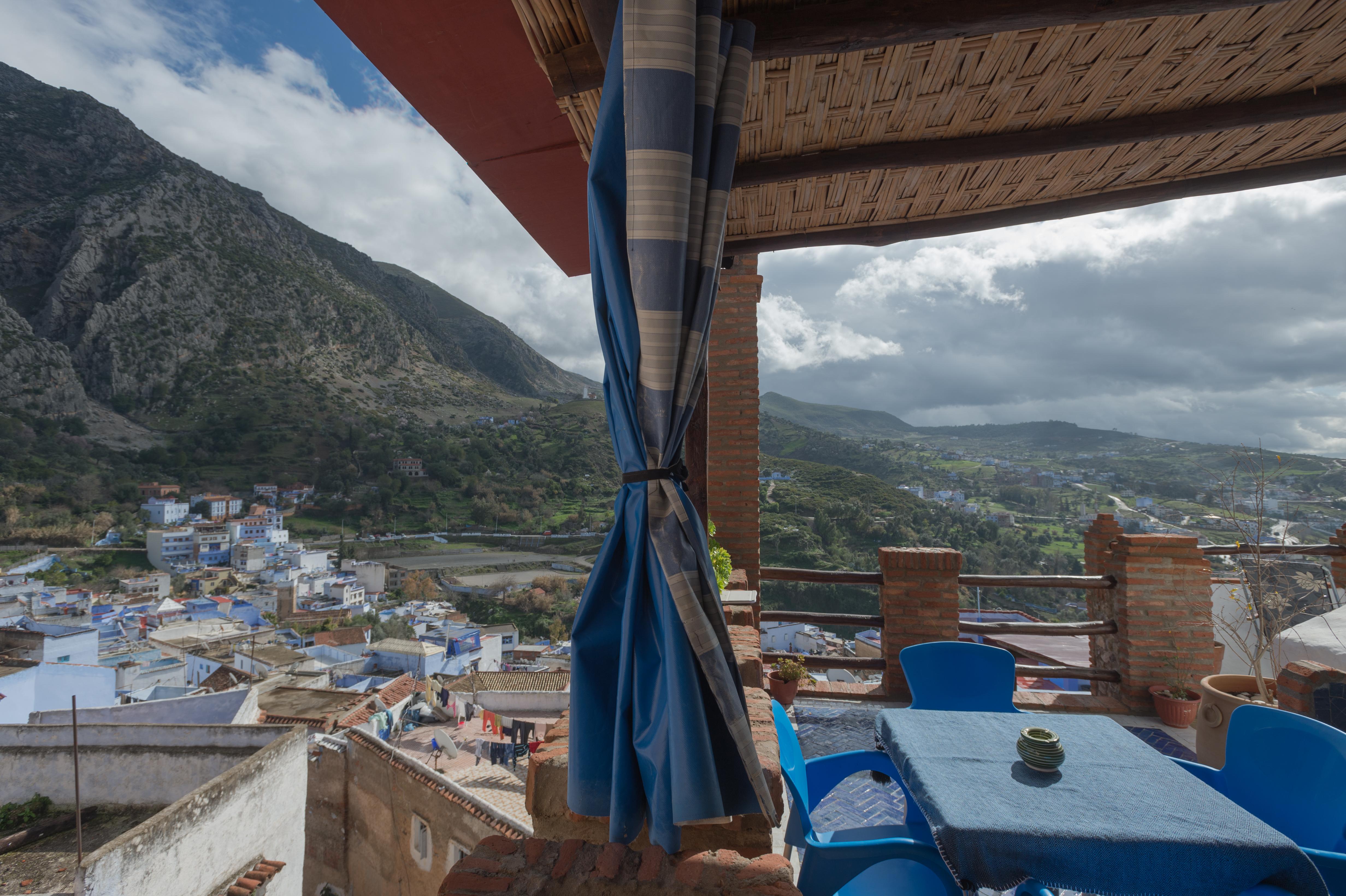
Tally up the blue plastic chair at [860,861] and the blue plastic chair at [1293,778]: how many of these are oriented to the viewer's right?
1

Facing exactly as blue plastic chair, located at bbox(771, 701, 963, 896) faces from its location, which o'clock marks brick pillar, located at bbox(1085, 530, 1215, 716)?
The brick pillar is roughly at 10 o'clock from the blue plastic chair.

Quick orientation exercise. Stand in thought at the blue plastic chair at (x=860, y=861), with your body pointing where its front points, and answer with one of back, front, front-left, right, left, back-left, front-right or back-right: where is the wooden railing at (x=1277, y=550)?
front-left

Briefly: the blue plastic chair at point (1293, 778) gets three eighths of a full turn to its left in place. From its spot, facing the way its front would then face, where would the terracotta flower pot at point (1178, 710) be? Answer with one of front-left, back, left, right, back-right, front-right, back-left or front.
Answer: left

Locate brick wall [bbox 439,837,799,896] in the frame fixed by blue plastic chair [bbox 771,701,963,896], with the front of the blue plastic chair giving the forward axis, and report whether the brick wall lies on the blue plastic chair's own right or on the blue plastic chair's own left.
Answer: on the blue plastic chair's own right

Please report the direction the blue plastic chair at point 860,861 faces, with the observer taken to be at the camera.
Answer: facing to the right of the viewer

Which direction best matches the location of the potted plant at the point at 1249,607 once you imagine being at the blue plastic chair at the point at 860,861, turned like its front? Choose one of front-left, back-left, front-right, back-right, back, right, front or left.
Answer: front-left

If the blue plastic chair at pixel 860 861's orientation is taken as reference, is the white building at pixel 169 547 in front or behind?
behind

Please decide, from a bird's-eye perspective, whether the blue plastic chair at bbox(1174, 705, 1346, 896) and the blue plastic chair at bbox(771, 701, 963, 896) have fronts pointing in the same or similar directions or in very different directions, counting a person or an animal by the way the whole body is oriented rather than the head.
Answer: very different directions

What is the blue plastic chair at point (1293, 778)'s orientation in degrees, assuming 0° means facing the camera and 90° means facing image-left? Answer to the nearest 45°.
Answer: approximately 45°

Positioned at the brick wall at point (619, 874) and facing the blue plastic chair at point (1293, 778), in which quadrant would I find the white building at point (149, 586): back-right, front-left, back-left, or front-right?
back-left

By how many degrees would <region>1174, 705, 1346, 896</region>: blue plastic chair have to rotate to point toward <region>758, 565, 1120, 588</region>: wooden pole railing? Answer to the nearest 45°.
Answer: approximately 90° to its right

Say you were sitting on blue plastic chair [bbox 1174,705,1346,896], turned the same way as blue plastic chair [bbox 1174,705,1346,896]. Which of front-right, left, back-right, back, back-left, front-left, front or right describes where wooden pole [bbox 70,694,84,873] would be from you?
front-right

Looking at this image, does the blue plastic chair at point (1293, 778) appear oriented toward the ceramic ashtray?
yes

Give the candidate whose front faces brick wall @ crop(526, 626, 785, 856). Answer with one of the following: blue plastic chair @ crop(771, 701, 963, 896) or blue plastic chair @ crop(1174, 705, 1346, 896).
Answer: blue plastic chair @ crop(1174, 705, 1346, 896)

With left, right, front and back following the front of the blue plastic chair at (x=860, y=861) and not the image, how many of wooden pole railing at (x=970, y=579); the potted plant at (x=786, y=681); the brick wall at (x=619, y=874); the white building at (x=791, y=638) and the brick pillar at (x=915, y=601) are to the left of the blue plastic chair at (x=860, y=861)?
4

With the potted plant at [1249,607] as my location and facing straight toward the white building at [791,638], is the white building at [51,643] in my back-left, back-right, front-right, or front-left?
front-left

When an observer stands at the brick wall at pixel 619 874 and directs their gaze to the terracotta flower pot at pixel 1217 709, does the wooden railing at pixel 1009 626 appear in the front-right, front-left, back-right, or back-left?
front-left
